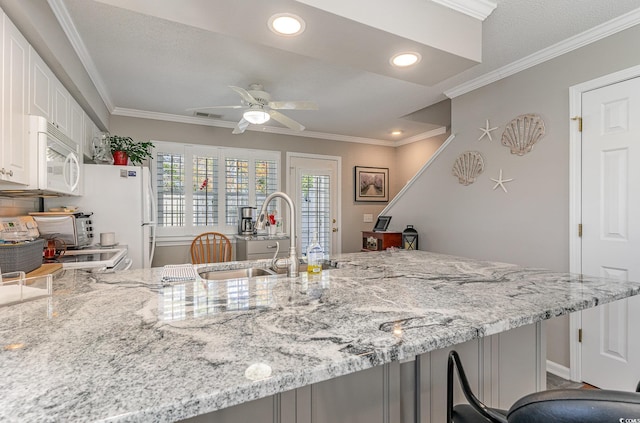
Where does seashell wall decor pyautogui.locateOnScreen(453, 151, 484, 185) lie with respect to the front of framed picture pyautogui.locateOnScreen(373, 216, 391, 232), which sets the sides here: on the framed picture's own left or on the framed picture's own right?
on the framed picture's own left

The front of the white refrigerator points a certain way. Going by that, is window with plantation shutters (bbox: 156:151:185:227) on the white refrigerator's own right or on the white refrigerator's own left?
on the white refrigerator's own left

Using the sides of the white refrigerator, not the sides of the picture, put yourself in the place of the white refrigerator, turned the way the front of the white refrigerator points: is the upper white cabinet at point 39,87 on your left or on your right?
on your right

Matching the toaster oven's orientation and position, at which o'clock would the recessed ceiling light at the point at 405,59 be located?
The recessed ceiling light is roughly at 12 o'clock from the toaster oven.

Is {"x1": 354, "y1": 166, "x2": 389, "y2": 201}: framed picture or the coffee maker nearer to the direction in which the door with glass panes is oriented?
the coffee maker

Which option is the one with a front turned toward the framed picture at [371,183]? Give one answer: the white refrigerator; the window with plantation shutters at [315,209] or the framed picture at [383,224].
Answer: the white refrigerator

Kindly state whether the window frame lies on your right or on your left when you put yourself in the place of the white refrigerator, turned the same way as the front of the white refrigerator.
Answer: on your left

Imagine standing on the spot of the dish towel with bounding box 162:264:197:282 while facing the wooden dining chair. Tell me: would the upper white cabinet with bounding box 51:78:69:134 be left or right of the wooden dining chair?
left

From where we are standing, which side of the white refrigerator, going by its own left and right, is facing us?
right
